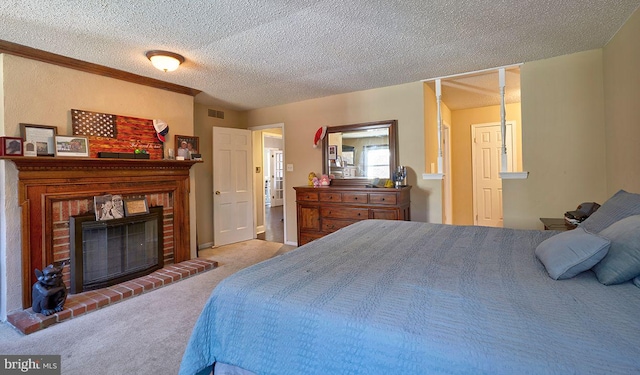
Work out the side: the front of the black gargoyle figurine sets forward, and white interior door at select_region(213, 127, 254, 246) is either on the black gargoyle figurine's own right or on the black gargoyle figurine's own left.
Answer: on the black gargoyle figurine's own left

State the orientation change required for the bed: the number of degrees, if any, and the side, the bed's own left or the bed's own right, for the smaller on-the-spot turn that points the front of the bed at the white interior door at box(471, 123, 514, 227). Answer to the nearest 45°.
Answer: approximately 90° to the bed's own right

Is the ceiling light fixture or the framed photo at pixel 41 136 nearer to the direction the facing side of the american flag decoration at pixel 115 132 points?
the ceiling light fixture

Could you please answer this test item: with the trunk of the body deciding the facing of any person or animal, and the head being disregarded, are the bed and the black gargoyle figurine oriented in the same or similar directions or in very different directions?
very different directions

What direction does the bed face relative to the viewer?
to the viewer's left

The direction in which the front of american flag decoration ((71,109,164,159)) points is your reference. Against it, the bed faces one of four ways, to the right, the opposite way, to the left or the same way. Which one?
the opposite way
